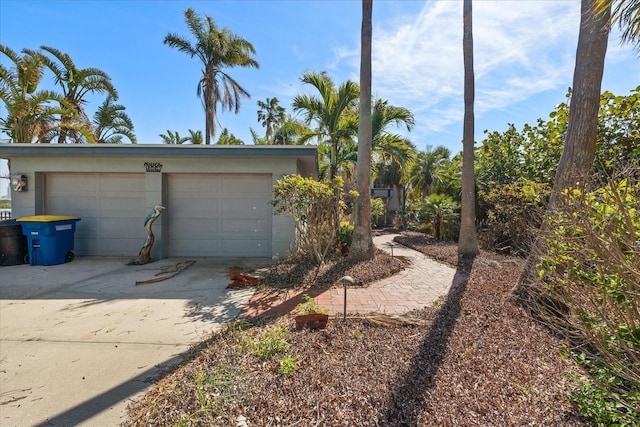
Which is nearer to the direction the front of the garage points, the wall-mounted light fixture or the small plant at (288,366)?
the small plant

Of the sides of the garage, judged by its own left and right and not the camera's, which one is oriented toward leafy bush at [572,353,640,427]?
front

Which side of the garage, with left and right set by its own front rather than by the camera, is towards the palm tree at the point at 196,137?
back

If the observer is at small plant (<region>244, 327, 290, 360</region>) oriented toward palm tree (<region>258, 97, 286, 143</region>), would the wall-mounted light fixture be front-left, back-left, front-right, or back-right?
front-left

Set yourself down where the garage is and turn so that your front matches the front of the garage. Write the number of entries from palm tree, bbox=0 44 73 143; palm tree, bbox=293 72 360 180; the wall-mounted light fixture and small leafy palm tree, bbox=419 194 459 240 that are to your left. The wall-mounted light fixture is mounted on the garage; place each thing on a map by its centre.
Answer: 2

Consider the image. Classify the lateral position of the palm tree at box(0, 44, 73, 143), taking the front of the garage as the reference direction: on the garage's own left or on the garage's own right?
on the garage's own right

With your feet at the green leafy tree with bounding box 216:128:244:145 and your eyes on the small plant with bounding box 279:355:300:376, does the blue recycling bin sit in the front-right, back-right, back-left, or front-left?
front-right

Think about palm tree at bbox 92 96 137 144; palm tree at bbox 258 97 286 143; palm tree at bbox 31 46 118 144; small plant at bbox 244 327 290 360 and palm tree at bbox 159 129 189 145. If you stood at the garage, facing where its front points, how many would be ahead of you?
1

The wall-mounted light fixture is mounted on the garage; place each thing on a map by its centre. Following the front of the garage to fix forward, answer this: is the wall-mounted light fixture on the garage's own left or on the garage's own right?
on the garage's own right

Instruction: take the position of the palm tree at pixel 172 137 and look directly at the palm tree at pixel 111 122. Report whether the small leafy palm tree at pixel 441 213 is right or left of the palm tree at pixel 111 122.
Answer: left

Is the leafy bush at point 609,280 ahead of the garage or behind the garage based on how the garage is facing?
ahead

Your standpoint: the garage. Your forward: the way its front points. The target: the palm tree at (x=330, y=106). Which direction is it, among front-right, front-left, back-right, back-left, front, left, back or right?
left

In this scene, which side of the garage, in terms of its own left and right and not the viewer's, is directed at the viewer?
front

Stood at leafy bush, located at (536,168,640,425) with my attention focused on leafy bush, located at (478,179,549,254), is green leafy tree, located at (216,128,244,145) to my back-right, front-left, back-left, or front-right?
front-left

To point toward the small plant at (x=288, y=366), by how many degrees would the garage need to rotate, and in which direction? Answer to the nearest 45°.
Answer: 0° — it already faces it

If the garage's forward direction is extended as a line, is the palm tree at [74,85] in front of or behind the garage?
behind
